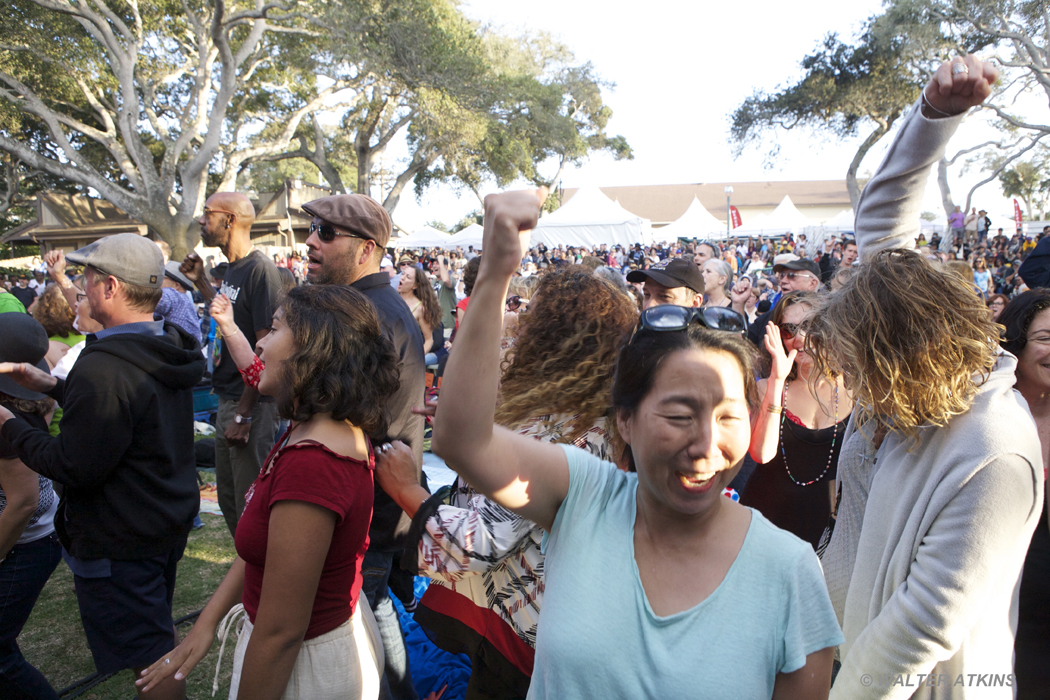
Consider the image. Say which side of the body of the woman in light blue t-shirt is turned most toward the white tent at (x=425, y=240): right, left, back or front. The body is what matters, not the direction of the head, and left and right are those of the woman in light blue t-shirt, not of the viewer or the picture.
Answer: back

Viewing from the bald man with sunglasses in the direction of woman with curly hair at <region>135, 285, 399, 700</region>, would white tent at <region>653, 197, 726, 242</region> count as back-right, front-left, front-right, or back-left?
back-left

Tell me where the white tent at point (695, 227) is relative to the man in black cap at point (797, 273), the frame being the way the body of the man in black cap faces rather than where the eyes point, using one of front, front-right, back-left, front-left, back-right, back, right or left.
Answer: back-right

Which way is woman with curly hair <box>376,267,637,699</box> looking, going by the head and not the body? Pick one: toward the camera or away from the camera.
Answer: away from the camera

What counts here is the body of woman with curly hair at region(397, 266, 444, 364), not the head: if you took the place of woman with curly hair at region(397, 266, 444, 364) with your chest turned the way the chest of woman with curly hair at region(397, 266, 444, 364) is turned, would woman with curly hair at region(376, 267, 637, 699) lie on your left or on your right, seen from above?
on your left

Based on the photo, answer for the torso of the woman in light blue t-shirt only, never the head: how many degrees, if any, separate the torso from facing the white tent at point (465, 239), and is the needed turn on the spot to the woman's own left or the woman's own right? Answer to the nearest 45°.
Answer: approximately 180°

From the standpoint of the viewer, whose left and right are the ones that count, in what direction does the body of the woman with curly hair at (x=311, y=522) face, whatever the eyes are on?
facing to the left of the viewer

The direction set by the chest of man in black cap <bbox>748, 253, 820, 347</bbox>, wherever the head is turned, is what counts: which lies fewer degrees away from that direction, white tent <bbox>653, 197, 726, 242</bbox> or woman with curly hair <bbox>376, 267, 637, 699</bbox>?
the woman with curly hair
